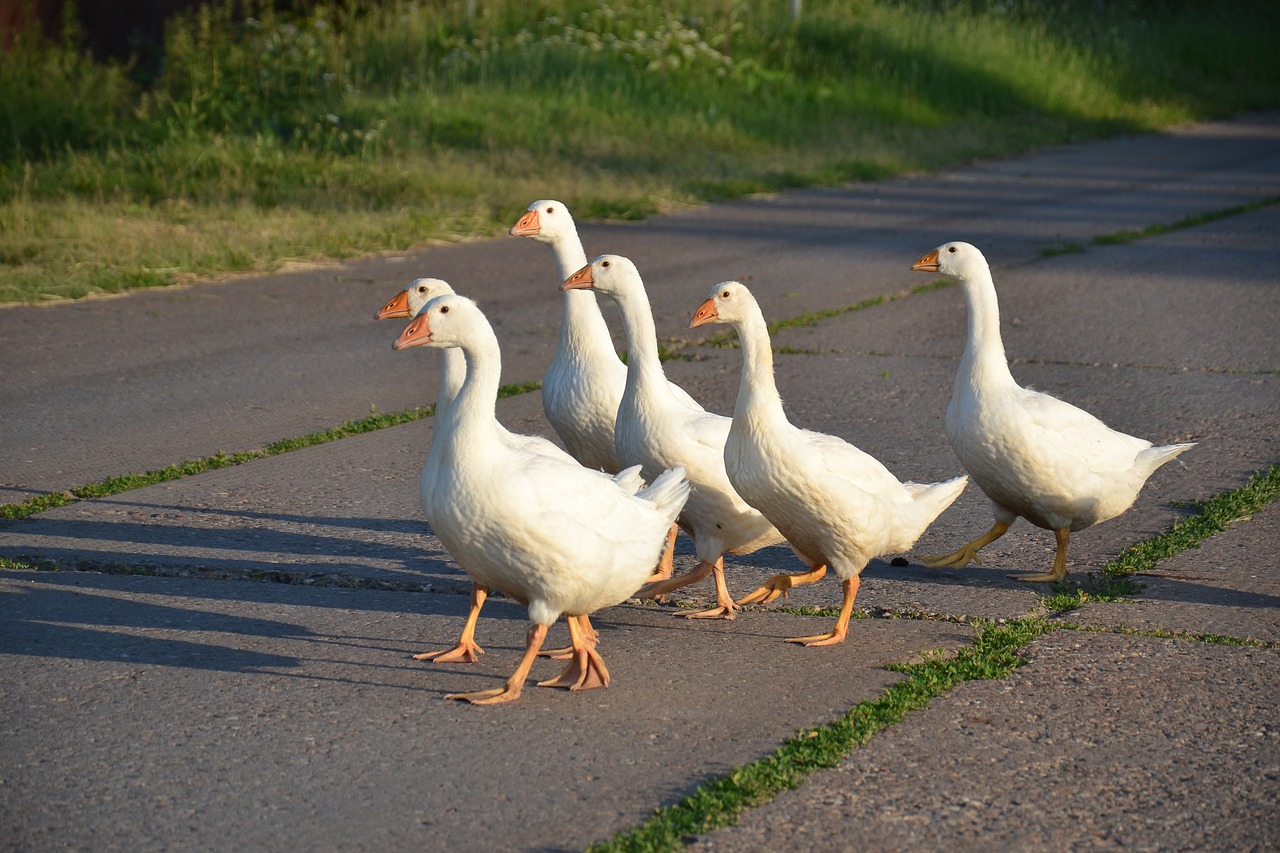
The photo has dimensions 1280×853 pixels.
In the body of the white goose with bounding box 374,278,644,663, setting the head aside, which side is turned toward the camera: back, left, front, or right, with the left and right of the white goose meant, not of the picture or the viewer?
left

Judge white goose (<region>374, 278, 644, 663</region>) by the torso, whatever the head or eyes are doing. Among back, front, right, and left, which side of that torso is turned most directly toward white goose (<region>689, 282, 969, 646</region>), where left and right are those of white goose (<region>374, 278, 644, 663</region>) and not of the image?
back

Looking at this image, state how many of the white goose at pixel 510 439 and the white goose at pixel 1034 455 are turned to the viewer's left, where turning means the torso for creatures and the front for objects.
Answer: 2

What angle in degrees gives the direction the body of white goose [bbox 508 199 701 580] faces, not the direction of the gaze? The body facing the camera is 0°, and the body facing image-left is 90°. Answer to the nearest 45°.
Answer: approximately 45°

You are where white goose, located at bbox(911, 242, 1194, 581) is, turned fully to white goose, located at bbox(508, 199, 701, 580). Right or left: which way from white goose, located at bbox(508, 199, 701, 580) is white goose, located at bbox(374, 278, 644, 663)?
left

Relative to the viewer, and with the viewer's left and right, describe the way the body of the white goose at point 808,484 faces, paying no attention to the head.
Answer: facing to the left of the viewer

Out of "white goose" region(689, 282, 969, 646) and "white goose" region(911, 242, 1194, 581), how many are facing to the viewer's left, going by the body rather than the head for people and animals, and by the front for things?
2

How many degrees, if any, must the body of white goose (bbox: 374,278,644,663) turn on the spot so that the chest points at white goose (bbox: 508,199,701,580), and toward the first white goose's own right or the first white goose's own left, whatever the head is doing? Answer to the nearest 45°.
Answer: approximately 90° to the first white goose's own right

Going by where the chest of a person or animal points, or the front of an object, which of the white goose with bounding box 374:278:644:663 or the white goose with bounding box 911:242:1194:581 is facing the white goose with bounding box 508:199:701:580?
the white goose with bounding box 911:242:1194:581

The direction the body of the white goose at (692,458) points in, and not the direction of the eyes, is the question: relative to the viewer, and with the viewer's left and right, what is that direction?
facing to the left of the viewer

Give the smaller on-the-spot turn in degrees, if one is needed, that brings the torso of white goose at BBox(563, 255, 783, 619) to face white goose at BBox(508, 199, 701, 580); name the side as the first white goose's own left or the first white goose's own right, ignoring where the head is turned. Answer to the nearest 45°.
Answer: approximately 45° to the first white goose's own right

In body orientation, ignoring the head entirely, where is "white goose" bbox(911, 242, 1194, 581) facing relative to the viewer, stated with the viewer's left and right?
facing to the left of the viewer
